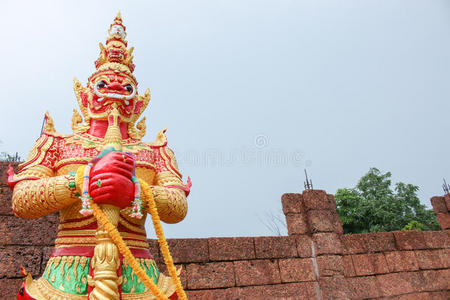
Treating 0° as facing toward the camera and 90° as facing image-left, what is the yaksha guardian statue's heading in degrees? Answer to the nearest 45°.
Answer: approximately 0°

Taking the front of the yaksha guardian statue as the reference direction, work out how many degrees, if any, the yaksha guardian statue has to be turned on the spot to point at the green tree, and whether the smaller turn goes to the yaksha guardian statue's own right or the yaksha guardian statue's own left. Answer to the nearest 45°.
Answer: approximately 135° to the yaksha guardian statue's own left
